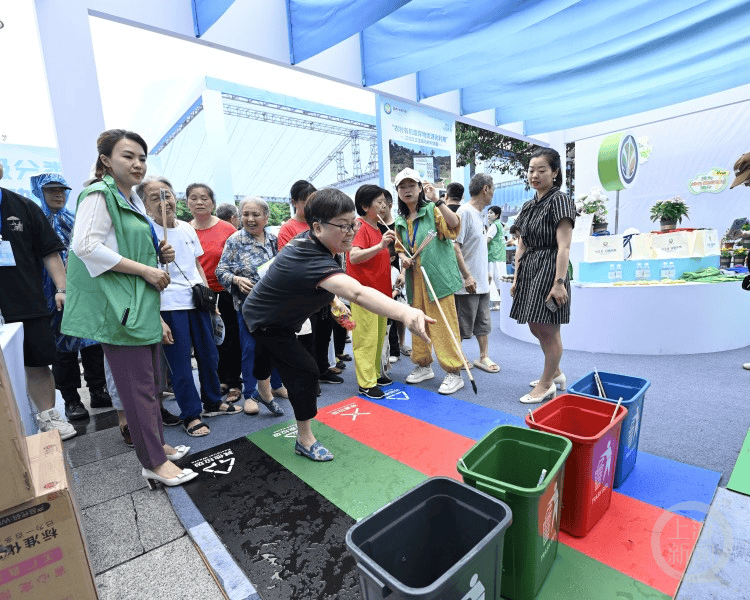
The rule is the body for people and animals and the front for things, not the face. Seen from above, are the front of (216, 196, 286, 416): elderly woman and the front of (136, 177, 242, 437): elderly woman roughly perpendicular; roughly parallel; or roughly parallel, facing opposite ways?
roughly parallel

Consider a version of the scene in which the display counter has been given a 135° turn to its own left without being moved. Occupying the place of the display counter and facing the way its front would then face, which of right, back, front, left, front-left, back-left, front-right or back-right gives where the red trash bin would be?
back-right

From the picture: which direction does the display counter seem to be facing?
toward the camera

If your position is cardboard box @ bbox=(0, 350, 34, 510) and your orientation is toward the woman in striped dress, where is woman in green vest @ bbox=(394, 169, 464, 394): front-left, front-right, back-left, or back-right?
front-left

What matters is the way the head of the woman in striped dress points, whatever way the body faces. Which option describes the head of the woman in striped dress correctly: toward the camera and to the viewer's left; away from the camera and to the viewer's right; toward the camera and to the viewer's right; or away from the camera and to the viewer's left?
toward the camera and to the viewer's left

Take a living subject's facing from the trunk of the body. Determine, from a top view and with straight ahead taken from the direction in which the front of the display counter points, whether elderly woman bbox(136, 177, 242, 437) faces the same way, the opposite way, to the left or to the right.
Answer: to the left

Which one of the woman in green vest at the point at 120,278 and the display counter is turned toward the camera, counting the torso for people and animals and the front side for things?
the display counter

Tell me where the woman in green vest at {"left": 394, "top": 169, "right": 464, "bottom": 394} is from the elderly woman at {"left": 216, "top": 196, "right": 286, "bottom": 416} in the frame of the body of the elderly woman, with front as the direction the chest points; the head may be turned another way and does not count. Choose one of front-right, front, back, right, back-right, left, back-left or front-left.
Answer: front-left

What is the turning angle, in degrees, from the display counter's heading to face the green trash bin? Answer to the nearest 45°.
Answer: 0° — it already faces it

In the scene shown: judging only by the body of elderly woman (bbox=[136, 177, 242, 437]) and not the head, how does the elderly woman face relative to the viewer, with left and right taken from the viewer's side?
facing the viewer and to the right of the viewer

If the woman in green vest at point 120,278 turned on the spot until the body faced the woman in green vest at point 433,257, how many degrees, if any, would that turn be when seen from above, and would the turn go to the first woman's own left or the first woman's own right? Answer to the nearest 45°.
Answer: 0° — they already face them

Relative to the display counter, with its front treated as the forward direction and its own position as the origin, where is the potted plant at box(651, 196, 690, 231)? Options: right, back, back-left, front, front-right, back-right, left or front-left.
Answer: back

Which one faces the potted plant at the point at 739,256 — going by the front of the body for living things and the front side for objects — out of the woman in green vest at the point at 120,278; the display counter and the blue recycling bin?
the woman in green vest

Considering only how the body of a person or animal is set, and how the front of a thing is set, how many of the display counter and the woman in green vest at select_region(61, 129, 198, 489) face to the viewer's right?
1

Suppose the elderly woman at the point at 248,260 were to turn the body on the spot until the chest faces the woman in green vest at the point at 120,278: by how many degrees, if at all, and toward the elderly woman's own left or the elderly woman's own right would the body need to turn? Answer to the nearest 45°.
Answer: approximately 90° to the elderly woman's own right
